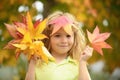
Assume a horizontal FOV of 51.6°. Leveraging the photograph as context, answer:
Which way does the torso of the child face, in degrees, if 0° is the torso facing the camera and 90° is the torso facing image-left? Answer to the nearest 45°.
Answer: approximately 0°
